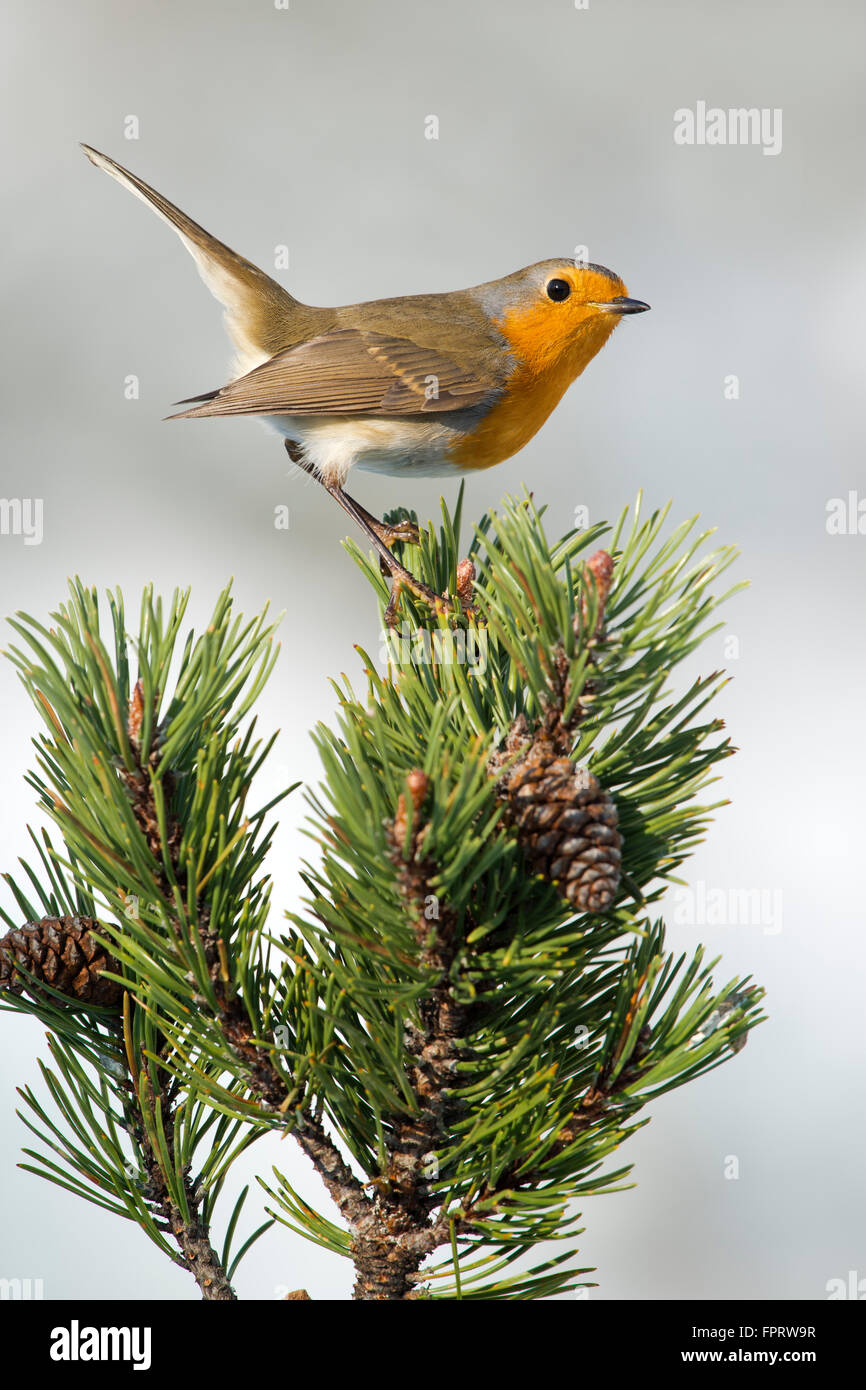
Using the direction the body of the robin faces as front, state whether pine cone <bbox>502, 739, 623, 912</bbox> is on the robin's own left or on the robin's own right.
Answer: on the robin's own right

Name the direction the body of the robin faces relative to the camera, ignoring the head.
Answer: to the viewer's right
